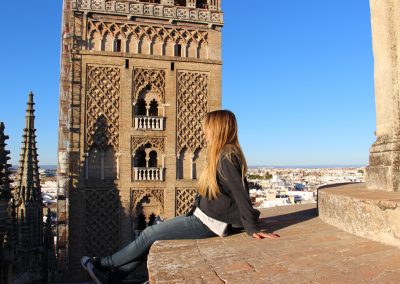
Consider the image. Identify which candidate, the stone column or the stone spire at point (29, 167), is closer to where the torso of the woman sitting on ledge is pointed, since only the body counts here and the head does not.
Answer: the stone spire

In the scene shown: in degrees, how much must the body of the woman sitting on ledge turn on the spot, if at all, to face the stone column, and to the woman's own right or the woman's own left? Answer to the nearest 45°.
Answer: approximately 180°

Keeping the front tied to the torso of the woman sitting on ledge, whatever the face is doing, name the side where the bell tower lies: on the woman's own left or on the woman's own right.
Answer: on the woman's own right

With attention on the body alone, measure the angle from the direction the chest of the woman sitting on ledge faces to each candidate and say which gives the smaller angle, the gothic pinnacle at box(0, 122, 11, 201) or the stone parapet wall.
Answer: the gothic pinnacle

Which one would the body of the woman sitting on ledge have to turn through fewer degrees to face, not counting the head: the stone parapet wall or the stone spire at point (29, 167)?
the stone spire

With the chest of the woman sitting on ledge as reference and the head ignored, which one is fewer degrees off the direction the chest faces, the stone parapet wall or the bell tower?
the bell tower

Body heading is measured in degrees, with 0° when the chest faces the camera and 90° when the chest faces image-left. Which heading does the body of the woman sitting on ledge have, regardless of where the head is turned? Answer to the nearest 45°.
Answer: approximately 90°

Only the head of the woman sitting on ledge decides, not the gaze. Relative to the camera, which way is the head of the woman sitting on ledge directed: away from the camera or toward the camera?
away from the camera

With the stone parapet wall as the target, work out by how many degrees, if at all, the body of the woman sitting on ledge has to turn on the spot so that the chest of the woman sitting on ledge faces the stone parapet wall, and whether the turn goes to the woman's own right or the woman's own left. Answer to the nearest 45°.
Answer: approximately 180°
